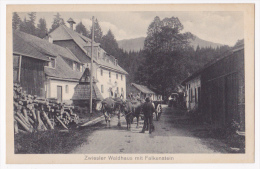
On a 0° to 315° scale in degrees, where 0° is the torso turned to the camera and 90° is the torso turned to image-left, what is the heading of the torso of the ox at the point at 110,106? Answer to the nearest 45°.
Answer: approximately 45°

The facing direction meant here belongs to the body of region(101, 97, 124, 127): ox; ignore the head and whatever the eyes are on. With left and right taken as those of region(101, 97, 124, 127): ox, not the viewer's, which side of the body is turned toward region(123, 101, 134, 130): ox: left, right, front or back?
left

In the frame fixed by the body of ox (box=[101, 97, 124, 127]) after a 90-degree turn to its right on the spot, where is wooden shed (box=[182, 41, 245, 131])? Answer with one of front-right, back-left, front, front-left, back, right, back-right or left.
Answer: back
